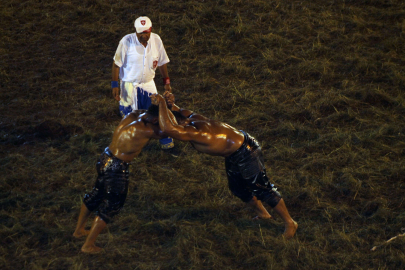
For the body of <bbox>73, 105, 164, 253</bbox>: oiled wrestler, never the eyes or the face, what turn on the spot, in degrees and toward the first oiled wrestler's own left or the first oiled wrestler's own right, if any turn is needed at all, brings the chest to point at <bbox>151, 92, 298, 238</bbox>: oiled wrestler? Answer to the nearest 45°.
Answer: approximately 45° to the first oiled wrestler's own right

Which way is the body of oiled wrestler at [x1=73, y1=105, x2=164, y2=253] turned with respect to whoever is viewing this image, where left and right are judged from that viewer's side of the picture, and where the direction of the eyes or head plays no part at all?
facing away from the viewer and to the right of the viewer
